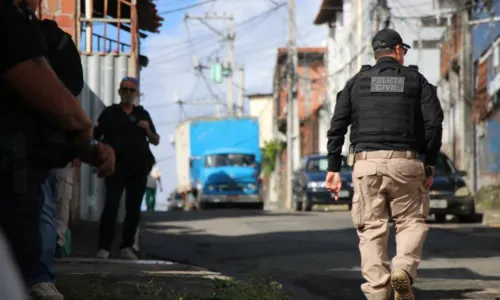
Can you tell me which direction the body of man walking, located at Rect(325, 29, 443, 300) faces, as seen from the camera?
away from the camera

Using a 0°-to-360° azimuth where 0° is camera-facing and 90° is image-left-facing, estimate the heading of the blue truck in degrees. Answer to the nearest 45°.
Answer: approximately 0°

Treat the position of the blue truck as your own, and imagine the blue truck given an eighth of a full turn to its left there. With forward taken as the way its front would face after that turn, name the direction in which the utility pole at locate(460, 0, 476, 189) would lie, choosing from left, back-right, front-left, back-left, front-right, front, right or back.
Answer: front

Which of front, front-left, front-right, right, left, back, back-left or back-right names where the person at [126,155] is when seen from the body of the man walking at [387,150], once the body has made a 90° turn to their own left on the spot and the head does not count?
front-right

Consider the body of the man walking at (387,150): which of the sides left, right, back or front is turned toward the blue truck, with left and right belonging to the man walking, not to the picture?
front

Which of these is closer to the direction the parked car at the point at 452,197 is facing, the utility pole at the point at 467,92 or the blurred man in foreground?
the blurred man in foreground

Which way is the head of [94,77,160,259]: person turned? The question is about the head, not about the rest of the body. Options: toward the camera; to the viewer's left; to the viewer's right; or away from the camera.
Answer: toward the camera

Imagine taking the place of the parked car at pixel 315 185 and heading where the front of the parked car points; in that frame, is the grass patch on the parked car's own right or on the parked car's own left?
on the parked car's own right

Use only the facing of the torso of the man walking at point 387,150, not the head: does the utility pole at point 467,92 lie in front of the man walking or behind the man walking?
in front

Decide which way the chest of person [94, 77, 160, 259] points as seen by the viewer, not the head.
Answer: toward the camera

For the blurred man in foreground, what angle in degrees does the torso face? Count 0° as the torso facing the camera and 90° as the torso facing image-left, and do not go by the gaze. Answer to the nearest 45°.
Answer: approximately 270°

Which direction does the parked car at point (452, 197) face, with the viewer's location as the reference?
facing the viewer

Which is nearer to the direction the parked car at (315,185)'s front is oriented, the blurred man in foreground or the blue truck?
the blurred man in foreground

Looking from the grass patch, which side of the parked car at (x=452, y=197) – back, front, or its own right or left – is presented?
front

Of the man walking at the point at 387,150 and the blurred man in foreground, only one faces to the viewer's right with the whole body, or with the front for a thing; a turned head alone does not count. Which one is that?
the blurred man in foreground

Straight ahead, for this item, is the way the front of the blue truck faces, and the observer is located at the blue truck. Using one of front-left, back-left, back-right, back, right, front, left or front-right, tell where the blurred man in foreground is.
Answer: front

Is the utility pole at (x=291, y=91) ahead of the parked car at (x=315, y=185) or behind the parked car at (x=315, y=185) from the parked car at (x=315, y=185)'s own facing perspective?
behind

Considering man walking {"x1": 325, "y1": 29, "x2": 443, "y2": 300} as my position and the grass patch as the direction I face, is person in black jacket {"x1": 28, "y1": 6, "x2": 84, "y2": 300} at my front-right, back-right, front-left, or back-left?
front-left
